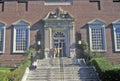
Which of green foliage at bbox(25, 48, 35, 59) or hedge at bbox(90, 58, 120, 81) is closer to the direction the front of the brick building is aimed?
the hedge

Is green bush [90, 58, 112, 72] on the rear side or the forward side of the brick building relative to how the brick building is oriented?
on the forward side

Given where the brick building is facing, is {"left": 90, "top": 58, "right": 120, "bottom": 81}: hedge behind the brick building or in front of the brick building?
in front

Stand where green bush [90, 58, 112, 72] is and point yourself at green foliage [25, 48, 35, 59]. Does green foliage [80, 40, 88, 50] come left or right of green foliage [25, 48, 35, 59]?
right

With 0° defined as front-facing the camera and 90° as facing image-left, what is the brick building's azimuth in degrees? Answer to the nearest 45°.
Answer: approximately 0°

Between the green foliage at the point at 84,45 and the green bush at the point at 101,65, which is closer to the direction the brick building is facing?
the green bush
